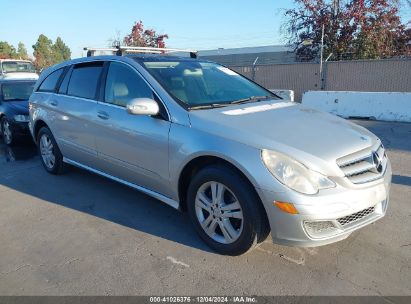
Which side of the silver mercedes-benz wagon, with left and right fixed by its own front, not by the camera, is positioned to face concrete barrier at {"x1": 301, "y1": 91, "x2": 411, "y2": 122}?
left

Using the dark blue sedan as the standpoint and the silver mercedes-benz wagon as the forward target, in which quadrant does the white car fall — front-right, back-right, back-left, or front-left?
back-left

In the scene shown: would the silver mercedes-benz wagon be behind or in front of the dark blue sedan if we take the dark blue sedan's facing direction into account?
in front

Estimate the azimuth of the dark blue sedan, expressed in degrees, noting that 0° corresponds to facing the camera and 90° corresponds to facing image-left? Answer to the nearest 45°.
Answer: approximately 315°

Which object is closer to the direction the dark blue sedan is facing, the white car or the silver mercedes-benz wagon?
the silver mercedes-benz wagon

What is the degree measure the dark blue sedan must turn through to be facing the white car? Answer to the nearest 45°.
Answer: approximately 135° to its left

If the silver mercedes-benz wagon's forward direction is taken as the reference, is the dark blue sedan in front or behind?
behind

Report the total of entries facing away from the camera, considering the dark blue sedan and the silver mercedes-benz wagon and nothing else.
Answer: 0

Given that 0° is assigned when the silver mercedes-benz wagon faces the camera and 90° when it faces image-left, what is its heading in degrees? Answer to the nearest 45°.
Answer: approximately 315°

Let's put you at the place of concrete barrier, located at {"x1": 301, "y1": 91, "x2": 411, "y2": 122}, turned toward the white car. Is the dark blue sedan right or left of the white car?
left
